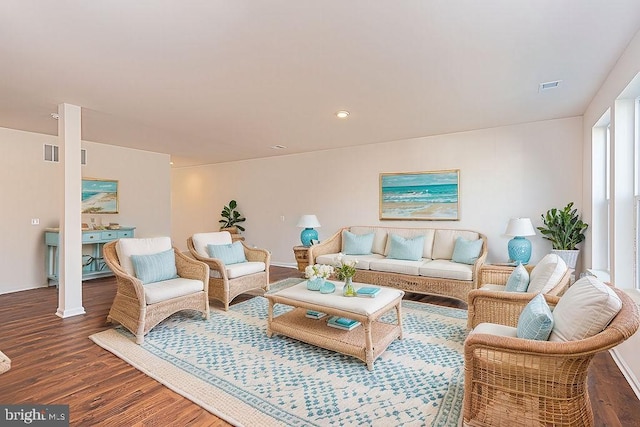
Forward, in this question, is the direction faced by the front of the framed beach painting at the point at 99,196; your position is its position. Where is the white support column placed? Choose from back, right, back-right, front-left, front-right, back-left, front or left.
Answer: front

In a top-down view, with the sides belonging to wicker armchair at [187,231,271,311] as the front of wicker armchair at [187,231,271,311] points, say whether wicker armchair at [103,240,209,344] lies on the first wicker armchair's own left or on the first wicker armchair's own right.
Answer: on the first wicker armchair's own right

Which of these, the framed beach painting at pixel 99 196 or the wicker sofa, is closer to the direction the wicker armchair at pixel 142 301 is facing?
the wicker sofa

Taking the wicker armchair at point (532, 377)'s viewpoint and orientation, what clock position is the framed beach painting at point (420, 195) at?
The framed beach painting is roughly at 2 o'clock from the wicker armchair.

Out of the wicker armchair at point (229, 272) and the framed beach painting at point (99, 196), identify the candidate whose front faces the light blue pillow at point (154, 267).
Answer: the framed beach painting

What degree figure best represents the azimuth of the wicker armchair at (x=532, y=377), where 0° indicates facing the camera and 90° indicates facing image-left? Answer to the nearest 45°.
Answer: approximately 90°

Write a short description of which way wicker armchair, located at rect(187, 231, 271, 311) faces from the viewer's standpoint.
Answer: facing the viewer and to the right of the viewer

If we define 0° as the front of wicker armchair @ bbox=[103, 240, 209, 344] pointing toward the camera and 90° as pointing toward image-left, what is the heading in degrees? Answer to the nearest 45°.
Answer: approximately 315°

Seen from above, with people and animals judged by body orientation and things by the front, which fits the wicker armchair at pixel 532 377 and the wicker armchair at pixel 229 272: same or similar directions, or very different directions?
very different directions

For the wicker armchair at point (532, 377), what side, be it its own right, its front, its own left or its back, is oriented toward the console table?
front

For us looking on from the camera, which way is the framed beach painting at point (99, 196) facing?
facing the viewer

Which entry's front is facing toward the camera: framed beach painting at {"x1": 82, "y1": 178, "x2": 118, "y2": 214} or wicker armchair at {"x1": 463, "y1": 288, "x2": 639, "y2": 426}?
the framed beach painting

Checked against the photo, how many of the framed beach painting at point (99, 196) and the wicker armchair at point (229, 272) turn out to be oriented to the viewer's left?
0

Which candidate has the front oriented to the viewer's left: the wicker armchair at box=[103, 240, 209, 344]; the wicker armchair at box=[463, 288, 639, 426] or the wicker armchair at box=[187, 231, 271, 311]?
the wicker armchair at box=[463, 288, 639, 426]

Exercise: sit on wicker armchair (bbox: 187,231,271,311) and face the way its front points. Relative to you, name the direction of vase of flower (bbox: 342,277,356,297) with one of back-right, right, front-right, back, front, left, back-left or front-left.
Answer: front
